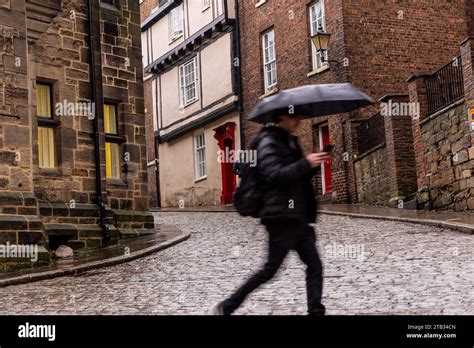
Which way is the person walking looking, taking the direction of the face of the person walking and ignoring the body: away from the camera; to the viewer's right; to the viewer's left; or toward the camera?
to the viewer's right

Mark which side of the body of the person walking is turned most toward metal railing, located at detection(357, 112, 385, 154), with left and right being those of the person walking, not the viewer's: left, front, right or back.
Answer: left

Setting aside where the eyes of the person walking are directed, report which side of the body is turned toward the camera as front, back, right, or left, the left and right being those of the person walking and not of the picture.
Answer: right

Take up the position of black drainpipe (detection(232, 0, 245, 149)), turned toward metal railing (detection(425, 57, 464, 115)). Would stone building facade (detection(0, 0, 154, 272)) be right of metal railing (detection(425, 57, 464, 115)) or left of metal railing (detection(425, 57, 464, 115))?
right

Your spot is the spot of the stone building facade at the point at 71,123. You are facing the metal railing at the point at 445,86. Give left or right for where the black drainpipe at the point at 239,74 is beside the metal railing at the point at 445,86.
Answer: left

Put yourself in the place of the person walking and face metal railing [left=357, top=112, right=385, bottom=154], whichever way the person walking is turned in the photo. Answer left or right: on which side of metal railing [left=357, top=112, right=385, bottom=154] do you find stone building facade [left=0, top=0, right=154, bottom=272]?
left

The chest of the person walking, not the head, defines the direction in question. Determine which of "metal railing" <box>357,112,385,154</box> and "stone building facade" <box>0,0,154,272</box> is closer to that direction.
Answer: the metal railing

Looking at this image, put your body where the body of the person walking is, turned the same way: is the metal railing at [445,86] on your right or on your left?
on your left
